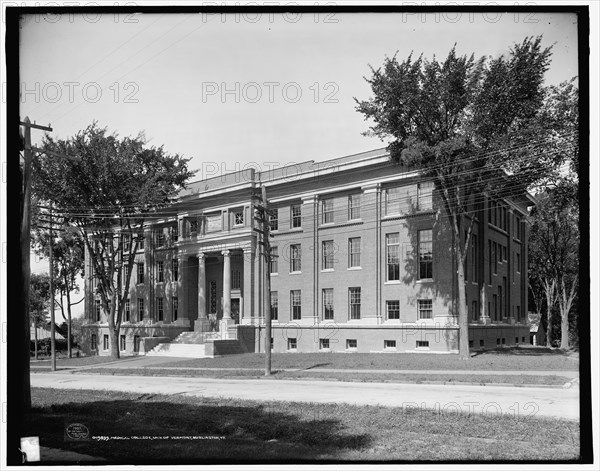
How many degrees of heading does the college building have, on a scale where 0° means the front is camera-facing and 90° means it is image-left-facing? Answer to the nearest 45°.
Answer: approximately 45°

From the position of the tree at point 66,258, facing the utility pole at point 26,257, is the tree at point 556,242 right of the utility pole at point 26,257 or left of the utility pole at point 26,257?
left

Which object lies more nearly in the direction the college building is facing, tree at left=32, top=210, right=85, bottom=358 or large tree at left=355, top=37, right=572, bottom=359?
the tree

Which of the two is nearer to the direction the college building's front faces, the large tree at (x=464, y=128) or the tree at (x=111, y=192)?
the tree
